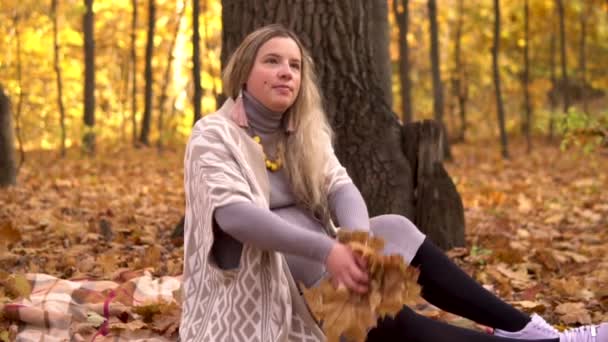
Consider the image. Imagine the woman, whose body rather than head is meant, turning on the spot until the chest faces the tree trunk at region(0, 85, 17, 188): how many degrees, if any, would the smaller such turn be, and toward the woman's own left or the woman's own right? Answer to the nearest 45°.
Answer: approximately 180°

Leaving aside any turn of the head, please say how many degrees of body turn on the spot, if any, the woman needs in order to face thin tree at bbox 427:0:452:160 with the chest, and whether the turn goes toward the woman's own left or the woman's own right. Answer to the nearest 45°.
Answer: approximately 135° to the woman's own left

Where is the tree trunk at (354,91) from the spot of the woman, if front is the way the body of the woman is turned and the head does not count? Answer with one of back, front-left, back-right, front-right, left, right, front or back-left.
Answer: back-left

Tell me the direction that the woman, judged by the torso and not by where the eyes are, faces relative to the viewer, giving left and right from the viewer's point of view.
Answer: facing the viewer and to the right of the viewer

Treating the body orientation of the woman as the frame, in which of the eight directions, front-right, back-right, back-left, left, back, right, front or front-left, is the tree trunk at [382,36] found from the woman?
back-left

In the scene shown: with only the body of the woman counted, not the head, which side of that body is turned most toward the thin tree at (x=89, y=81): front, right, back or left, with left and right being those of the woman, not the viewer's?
back

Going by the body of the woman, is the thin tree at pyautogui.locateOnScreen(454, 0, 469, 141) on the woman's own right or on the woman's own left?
on the woman's own left

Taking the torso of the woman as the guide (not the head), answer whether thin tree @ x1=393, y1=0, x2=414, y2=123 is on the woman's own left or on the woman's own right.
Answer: on the woman's own left

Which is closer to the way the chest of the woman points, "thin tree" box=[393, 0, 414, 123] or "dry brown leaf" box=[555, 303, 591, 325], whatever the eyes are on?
the dry brown leaf

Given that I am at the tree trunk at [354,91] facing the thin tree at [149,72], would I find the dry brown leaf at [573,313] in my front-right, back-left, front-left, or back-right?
back-right

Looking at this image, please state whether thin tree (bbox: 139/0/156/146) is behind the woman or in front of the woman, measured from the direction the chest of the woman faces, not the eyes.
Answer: behind
